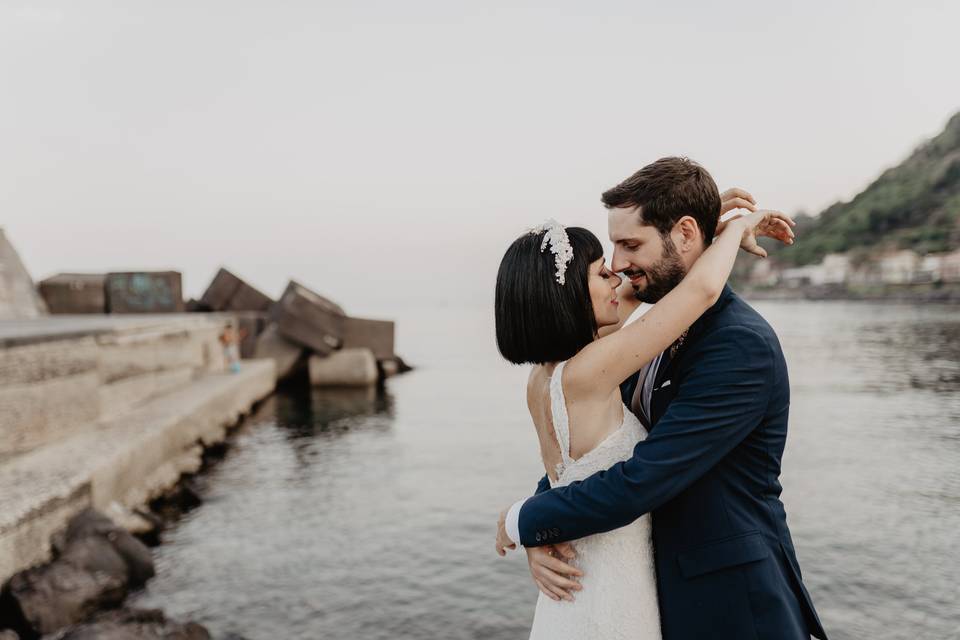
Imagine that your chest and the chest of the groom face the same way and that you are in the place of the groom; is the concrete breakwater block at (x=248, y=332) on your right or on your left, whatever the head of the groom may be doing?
on your right

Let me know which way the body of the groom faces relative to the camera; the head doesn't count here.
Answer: to the viewer's left

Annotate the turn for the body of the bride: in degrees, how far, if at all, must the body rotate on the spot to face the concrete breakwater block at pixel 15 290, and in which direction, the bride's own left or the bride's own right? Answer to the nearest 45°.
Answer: approximately 90° to the bride's own left

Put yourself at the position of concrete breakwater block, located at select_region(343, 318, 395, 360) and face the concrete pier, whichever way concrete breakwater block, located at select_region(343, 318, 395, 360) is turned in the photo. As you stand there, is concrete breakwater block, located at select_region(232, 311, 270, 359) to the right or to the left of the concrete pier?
right

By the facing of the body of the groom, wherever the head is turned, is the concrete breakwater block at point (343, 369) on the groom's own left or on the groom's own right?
on the groom's own right

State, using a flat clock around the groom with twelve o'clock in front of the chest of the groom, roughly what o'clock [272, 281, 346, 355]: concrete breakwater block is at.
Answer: The concrete breakwater block is roughly at 2 o'clock from the groom.

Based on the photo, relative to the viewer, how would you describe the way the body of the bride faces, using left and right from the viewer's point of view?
facing away from the viewer and to the right of the viewer

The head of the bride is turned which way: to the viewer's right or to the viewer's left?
to the viewer's right

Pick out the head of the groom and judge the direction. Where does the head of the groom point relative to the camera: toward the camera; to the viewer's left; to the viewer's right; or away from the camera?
to the viewer's left

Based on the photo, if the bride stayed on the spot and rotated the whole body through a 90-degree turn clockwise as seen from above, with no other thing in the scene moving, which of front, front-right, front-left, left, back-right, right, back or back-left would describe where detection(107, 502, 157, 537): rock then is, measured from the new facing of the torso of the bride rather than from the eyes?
back

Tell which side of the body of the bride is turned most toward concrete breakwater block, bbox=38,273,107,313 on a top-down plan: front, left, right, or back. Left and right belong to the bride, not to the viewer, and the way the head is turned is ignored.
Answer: left

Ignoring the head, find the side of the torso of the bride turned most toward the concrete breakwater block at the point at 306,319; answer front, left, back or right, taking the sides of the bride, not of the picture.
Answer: left
